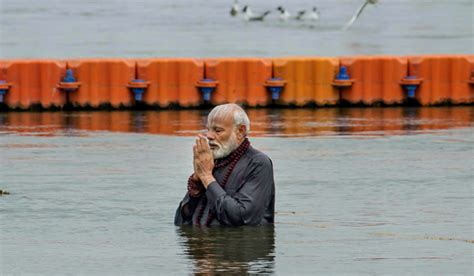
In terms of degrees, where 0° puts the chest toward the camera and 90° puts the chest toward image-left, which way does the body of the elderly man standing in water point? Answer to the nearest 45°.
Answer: approximately 45°
